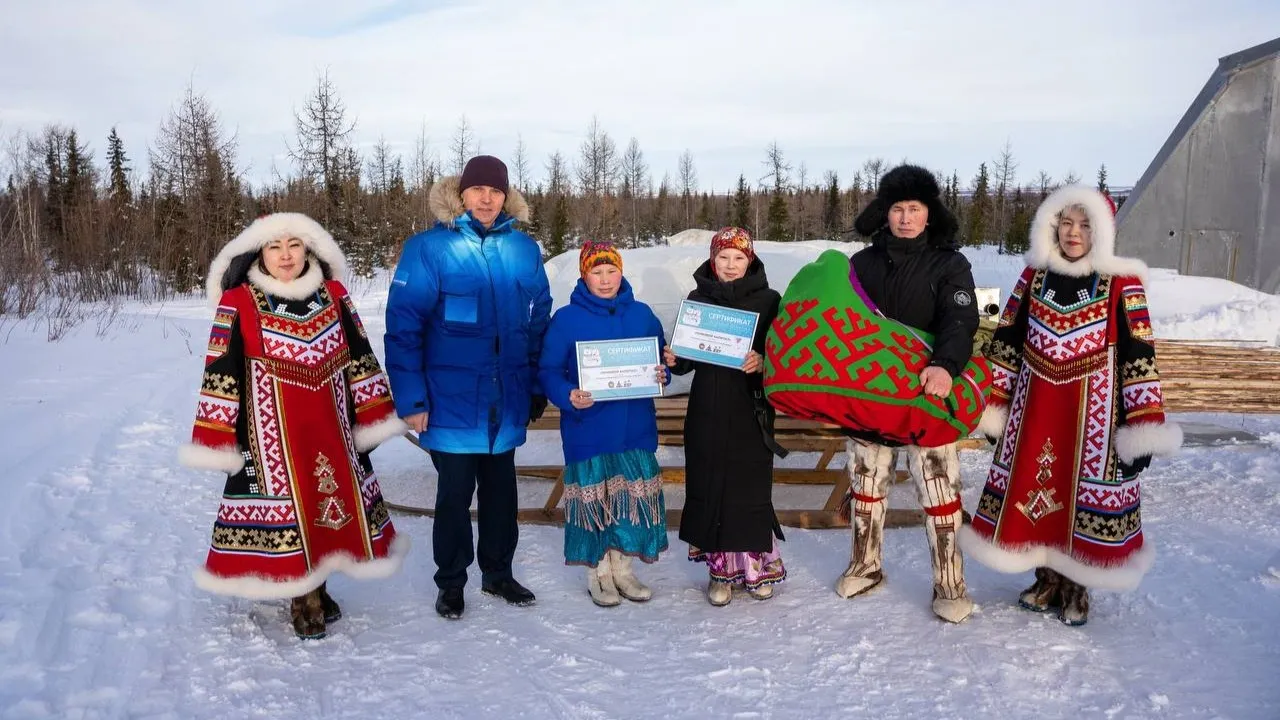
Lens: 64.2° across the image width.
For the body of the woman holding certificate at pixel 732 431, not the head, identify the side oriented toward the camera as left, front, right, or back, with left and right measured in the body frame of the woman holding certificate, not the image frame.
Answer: front

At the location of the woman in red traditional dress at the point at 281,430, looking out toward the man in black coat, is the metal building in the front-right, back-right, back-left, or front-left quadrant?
front-left

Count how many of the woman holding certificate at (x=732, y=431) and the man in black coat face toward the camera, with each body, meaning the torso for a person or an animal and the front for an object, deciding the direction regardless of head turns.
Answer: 2

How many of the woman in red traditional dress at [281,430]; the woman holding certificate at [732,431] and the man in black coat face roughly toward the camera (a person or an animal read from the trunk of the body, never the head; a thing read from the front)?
3

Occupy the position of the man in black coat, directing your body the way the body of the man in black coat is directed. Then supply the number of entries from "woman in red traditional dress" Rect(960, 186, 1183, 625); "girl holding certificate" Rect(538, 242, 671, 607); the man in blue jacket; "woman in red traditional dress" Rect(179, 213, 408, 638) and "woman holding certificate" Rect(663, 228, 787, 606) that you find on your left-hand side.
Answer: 1

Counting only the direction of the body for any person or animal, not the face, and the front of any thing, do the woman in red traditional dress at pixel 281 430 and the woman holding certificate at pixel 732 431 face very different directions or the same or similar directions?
same or similar directions

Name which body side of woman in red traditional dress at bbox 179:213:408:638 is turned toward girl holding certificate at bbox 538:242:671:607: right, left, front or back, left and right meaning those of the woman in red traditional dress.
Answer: left

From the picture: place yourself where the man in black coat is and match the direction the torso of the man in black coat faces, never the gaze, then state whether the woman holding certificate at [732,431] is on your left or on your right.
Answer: on your right

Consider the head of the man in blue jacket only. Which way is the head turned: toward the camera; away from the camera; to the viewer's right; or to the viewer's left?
toward the camera

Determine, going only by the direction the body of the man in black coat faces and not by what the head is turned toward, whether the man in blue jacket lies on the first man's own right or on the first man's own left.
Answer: on the first man's own right

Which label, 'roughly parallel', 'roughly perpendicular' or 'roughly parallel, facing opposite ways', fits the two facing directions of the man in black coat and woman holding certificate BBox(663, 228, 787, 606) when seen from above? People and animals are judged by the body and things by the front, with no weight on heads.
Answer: roughly parallel

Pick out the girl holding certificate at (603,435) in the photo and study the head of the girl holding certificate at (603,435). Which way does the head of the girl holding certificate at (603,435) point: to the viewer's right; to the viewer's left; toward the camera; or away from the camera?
toward the camera

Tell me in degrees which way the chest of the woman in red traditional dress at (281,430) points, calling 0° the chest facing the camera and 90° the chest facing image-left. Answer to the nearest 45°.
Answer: approximately 0°

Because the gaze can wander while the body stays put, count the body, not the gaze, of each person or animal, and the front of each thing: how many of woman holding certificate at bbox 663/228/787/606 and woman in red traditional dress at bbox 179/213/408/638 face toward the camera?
2
